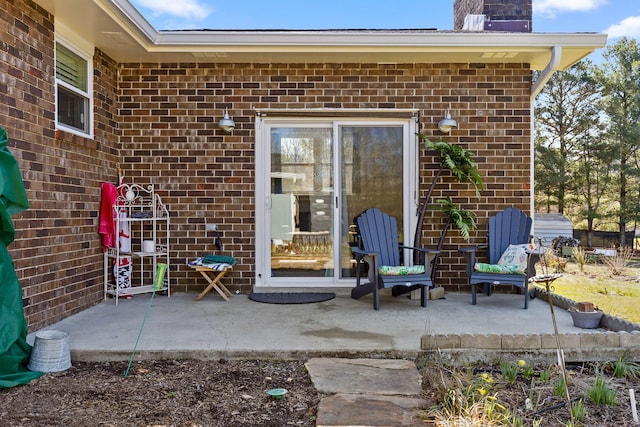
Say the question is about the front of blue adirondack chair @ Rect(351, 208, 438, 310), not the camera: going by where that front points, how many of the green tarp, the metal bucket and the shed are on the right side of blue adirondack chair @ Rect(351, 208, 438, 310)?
2

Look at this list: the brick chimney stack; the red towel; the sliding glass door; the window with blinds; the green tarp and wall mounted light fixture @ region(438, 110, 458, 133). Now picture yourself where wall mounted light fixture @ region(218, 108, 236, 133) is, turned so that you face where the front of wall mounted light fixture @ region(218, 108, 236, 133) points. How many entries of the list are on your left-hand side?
3

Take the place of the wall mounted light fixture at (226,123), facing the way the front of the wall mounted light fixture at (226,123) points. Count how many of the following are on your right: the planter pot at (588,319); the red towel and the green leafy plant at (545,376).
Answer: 1

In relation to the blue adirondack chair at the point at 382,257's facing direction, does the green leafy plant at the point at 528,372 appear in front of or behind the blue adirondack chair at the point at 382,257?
in front

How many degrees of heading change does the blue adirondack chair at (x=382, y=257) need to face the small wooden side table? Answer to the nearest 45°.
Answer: approximately 135° to its right

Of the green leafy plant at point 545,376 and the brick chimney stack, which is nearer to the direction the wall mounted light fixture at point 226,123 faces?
the green leafy plant

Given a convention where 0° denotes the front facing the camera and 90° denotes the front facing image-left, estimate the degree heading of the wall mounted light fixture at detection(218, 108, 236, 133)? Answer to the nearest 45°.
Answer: approximately 0°

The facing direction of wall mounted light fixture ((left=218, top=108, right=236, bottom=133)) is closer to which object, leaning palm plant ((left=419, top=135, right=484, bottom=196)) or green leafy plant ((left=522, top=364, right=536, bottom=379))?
the green leafy plant

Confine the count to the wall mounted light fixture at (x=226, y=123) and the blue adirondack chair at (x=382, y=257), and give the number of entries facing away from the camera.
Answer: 0

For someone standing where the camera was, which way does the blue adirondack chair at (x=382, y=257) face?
facing the viewer and to the right of the viewer

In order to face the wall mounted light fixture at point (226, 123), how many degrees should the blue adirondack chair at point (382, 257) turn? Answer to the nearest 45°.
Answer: approximately 135° to its right
